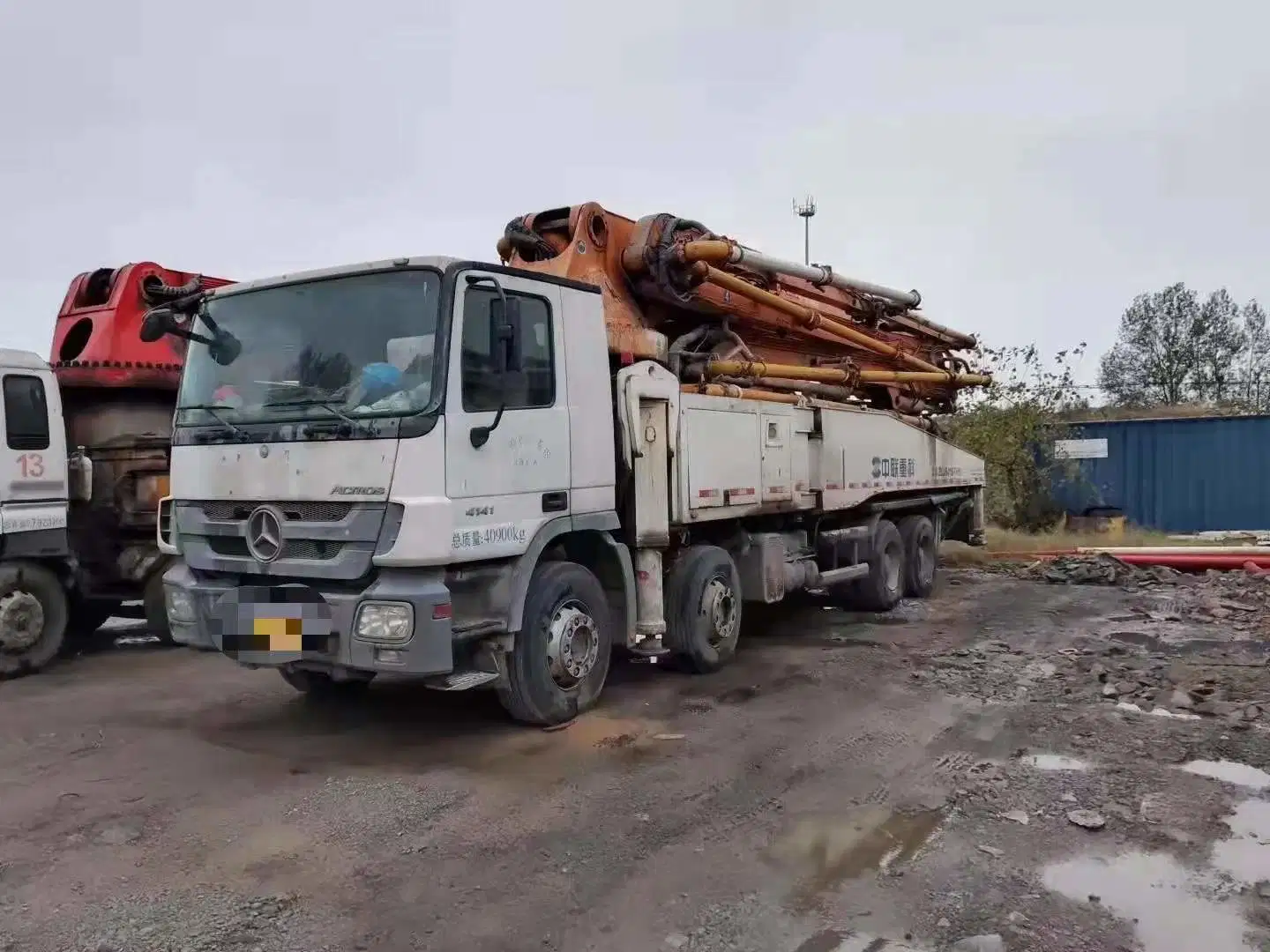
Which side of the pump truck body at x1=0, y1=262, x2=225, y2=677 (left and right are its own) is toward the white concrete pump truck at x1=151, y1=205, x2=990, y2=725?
left

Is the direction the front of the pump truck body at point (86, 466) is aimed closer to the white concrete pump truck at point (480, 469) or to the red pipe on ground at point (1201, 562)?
the white concrete pump truck

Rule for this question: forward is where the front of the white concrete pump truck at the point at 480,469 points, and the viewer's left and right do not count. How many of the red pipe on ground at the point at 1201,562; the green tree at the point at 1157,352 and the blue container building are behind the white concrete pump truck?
3

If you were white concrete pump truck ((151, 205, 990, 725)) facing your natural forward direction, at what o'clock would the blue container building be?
The blue container building is roughly at 6 o'clock from the white concrete pump truck.

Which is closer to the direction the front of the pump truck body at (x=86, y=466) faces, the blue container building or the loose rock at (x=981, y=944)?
the loose rock

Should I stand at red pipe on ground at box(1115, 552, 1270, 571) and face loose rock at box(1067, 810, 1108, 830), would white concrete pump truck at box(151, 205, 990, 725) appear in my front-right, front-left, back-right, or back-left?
front-right

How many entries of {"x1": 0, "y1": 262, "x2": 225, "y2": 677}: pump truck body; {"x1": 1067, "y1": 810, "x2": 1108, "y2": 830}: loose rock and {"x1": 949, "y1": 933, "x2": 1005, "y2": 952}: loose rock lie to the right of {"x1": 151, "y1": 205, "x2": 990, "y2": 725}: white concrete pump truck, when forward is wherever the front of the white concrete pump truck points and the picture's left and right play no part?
1

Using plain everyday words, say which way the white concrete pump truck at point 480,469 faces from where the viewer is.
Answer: facing the viewer and to the left of the viewer

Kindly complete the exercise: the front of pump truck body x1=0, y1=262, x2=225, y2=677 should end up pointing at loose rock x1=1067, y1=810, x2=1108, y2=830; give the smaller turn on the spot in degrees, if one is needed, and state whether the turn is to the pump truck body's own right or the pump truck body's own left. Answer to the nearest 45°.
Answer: approximately 90° to the pump truck body's own left

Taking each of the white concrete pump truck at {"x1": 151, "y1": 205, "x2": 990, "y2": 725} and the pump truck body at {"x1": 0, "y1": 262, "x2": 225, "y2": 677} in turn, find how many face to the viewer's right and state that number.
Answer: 0

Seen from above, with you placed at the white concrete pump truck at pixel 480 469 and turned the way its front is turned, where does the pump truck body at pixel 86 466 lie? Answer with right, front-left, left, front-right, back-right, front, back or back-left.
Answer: right

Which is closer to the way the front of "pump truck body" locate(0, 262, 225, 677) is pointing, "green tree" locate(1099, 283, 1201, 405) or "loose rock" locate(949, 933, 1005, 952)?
the loose rock

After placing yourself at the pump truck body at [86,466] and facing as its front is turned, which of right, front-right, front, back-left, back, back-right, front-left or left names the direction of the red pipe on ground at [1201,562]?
back-left

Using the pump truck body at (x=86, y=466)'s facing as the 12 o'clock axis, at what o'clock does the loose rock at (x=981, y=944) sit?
The loose rock is roughly at 10 o'clock from the pump truck body.
